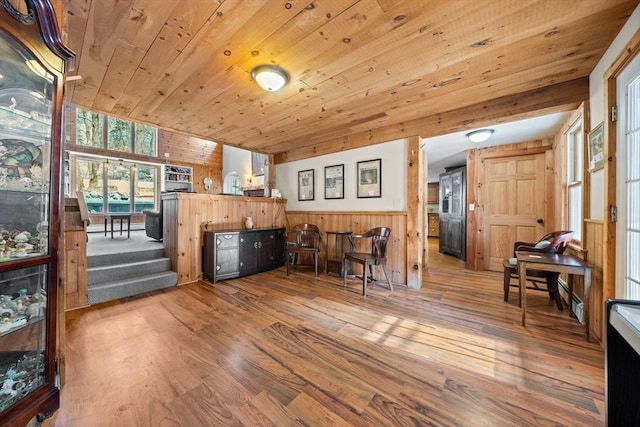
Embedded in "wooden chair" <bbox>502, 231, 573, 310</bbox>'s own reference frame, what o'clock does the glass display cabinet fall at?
The glass display cabinet is roughly at 10 o'clock from the wooden chair.

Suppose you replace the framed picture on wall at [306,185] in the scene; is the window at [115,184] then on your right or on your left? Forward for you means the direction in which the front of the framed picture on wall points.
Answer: on your right

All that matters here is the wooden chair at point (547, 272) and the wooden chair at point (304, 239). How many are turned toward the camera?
1

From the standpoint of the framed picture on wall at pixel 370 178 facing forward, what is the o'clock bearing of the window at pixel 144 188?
The window is roughly at 2 o'clock from the framed picture on wall.

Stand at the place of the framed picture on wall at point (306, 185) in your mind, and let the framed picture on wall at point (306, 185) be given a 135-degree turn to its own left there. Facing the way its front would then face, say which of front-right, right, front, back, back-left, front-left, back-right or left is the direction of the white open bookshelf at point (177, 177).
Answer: back-left

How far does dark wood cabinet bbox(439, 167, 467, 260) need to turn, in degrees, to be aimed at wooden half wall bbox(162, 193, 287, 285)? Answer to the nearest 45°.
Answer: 0° — it already faces it

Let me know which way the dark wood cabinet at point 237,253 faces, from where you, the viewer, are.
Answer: facing the viewer and to the right of the viewer

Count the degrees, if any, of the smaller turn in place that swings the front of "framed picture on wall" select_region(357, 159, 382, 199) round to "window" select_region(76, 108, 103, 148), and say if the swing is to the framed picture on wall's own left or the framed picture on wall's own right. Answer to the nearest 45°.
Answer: approximately 45° to the framed picture on wall's own right

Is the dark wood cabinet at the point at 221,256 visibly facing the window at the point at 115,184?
no

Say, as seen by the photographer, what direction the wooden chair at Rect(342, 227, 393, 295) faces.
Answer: facing the viewer and to the left of the viewer

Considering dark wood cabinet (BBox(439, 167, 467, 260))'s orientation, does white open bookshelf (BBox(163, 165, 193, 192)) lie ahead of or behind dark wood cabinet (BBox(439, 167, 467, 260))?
ahead

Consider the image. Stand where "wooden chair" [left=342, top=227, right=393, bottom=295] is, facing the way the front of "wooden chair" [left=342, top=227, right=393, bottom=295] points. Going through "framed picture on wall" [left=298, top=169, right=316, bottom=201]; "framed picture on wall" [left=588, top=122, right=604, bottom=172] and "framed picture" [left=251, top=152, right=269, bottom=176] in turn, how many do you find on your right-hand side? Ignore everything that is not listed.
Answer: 2

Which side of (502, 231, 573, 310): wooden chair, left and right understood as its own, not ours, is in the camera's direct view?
left

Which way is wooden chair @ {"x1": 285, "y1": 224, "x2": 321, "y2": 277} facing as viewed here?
toward the camera

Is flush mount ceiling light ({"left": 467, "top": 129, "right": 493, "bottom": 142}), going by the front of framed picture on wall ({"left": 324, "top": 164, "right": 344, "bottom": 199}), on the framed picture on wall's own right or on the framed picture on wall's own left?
on the framed picture on wall's own left
